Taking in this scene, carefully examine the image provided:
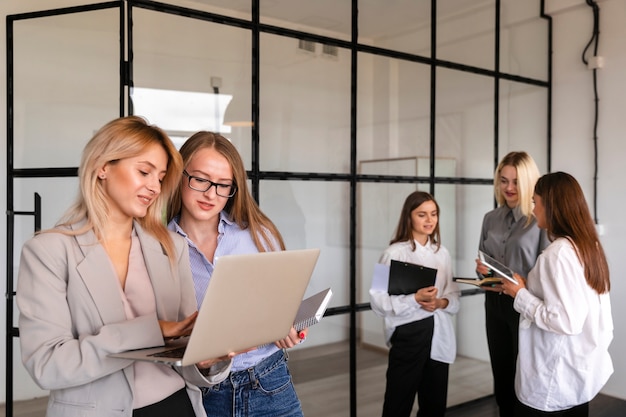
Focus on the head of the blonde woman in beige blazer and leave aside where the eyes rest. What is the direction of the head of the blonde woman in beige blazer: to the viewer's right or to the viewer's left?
to the viewer's right

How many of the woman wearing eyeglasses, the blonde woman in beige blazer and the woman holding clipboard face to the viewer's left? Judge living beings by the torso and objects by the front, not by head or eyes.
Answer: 0

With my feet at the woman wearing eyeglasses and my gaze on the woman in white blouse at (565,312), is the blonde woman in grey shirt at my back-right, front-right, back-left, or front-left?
front-left

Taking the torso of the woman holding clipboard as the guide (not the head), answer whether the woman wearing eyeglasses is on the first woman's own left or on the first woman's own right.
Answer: on the first woman's own right

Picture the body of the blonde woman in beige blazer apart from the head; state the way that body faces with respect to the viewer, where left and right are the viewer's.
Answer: facing the viewer and to the right of the viewer

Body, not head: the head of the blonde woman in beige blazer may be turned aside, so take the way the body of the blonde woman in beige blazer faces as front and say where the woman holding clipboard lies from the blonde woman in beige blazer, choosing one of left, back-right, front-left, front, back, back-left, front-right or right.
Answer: left

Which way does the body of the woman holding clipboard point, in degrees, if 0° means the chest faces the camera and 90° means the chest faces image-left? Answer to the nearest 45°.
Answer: approximately 315°

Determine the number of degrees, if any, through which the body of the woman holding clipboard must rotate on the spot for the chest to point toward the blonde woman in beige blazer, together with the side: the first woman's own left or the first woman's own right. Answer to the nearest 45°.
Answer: approximately 90° to the first woman's own right

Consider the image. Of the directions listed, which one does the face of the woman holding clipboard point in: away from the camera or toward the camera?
toward the camera

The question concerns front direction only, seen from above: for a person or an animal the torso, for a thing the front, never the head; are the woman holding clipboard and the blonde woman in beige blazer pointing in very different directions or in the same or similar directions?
same or similar directions

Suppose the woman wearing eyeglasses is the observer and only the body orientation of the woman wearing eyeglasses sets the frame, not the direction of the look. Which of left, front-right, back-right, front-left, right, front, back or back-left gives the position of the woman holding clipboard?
back-left

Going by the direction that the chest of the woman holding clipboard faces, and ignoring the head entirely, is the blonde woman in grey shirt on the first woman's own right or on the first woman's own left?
on the first woman's own left

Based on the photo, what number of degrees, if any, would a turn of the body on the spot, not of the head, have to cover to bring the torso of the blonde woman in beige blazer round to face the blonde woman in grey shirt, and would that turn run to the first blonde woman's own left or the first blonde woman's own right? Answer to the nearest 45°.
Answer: approximately 90° to the first blonde woman's own left

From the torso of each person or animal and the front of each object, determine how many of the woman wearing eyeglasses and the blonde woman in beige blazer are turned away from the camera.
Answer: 0

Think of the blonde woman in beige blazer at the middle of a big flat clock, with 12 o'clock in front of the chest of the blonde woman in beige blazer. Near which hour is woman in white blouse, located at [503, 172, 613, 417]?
The woman in white blouse is roughly at 10 o'clock from the blonde woman in beige blazer.

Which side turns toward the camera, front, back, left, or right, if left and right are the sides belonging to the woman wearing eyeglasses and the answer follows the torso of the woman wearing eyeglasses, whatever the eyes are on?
front
